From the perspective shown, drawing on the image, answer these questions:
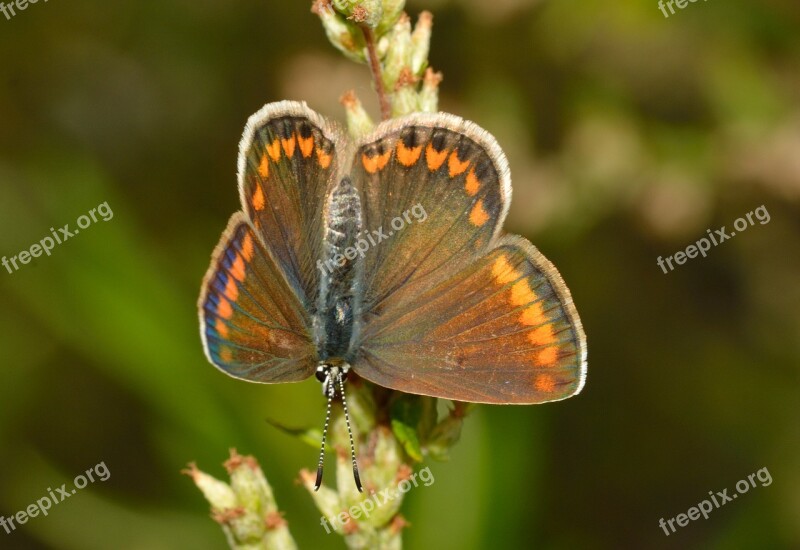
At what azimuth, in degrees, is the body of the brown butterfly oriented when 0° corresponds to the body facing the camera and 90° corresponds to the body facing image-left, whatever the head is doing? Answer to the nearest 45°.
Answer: approximately 0°

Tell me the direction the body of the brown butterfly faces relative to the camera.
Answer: toward the camera
